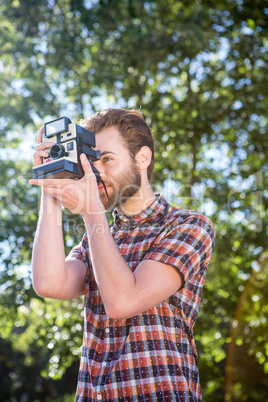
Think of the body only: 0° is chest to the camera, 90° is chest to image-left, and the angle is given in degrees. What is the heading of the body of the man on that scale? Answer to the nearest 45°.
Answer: approximately 45°
